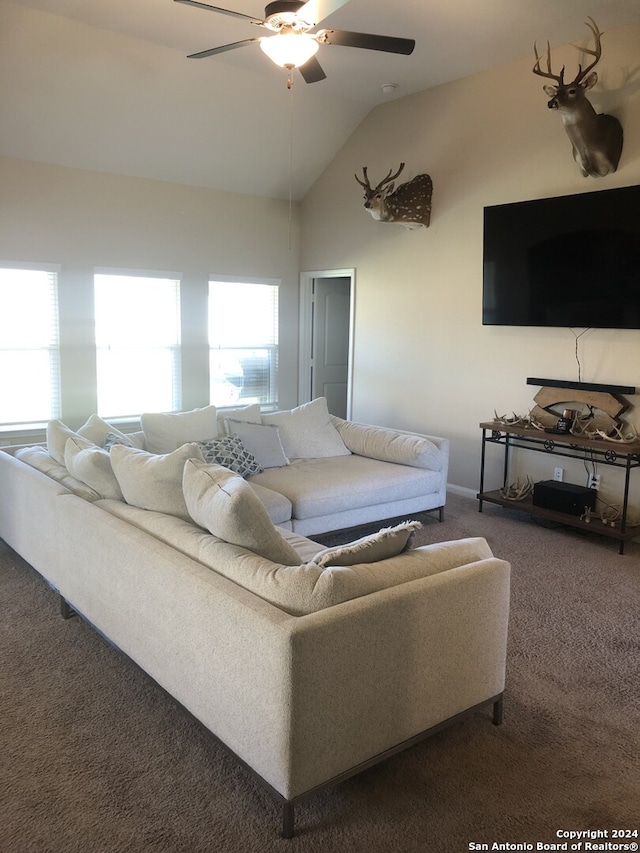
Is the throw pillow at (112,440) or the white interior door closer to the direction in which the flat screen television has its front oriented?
the throw pillow

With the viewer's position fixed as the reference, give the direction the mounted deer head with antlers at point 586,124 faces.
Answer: facing the viewer and to the left of the viewer

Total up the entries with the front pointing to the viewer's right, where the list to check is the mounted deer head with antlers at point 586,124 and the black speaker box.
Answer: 0

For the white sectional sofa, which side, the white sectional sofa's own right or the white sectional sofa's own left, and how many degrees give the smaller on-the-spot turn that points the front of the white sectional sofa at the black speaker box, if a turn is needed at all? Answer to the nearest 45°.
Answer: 0° — it already faces it

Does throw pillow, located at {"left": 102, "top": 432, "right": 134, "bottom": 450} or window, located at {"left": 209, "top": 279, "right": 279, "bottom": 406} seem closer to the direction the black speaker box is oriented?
the throw pillow

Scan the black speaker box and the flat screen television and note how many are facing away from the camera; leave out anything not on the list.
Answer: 0

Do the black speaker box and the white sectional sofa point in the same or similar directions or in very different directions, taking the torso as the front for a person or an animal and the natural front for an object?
very different directions

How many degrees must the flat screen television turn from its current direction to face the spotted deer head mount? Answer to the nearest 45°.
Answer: approximately 90° to its right

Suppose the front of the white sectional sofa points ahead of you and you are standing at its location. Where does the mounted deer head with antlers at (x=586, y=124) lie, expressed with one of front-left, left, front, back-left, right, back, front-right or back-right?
front

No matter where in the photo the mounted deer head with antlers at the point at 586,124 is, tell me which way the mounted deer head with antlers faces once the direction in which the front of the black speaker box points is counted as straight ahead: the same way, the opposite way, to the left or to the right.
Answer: the same way

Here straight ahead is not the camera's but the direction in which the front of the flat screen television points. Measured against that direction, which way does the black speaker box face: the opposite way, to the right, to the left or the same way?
the same way

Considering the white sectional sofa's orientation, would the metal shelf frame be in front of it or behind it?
in front

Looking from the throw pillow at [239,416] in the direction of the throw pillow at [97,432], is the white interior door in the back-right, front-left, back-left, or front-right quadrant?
back-right

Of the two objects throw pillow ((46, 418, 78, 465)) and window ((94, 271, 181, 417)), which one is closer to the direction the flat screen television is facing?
the throw pillow

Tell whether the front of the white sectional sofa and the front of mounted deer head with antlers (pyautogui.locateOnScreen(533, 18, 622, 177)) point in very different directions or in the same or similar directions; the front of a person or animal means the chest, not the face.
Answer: very different directions

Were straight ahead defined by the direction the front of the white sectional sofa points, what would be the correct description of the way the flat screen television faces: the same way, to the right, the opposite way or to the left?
the opposite way

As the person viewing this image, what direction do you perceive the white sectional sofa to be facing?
facing away from the viewer and to the right of the viewer

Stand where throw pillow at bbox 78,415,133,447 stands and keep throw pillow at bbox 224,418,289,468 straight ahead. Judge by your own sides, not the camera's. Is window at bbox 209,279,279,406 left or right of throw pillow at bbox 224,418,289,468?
left

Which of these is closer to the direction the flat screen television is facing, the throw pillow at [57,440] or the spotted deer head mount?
the throw pillow

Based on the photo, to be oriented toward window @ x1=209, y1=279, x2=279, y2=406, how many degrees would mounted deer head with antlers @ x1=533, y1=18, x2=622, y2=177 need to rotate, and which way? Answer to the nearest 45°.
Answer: approximately 90° to its right
